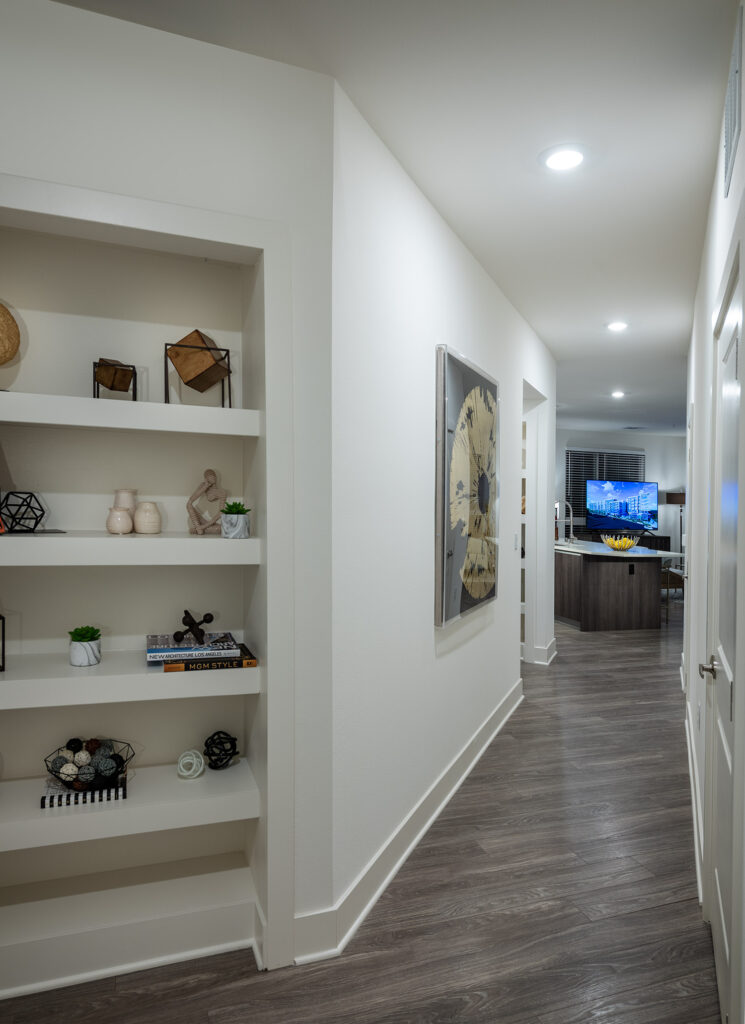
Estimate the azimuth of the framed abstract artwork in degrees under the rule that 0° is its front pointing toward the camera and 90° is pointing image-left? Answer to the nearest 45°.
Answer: approximately 270°

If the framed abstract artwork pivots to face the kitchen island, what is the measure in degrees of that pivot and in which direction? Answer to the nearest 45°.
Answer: approximately 90° to its left

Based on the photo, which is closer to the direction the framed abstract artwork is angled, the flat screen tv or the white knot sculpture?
the flat screen tv

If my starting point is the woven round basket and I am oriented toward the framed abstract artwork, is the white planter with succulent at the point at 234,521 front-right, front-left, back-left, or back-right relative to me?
front-right

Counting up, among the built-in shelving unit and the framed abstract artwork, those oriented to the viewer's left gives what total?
0

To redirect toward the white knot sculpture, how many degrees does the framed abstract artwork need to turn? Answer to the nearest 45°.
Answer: approximately 135° to its right

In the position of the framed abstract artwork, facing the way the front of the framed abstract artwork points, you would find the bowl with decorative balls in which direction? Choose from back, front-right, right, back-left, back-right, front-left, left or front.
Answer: back-right

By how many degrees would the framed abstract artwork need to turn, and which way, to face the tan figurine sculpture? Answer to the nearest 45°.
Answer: approximately 135° to its right

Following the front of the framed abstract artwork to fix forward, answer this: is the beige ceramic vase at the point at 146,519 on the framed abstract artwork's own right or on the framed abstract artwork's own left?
on the framed abstract artwork's own right

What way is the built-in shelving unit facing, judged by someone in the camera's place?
facing the viewer and to the right of the viewer
